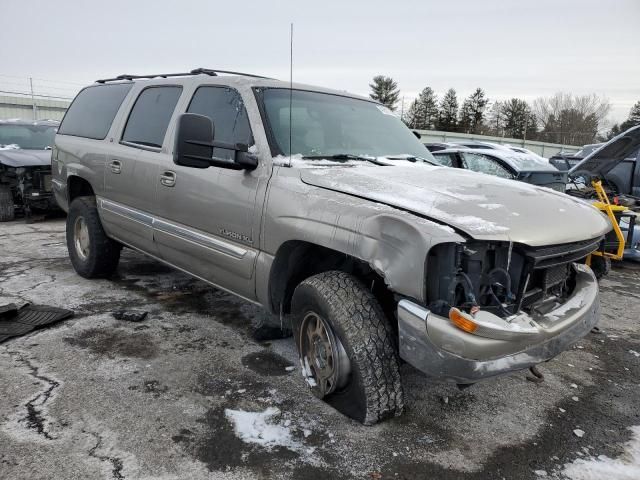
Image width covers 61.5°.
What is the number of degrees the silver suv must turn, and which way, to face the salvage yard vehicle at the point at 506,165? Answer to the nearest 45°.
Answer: approximately 90° to its left

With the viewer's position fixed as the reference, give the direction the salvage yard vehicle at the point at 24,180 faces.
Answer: facing the viewer and to the right of the viewer

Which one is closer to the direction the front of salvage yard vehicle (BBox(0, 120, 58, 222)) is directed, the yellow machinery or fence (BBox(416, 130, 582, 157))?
the yellow machinery

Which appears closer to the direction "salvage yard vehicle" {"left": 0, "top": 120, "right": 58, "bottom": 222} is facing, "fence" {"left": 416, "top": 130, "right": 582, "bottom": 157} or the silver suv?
the silver suv

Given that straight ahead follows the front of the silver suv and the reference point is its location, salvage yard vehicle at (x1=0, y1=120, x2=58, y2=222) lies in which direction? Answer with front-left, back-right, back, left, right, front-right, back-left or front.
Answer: back

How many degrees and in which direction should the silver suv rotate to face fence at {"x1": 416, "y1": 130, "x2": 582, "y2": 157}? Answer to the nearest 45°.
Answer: approximately 135° to its left

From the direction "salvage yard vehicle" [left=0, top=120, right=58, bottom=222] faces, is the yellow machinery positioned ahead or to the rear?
ahead

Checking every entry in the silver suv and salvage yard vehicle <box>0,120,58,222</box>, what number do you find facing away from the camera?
0

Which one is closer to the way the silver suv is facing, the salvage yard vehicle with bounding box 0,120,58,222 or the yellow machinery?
the yellow machinery

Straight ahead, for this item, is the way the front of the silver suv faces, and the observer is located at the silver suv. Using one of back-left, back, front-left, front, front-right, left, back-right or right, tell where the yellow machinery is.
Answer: left
